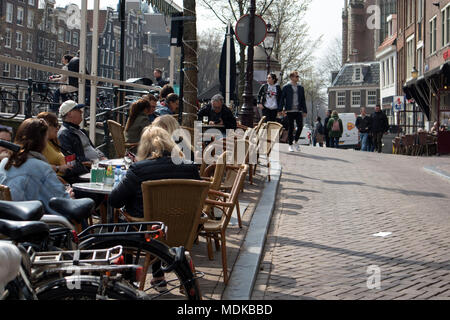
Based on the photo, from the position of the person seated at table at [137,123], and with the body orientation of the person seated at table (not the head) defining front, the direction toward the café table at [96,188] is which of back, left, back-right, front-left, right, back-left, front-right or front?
right

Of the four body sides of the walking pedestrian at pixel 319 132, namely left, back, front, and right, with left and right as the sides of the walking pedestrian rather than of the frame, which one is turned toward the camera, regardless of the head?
back

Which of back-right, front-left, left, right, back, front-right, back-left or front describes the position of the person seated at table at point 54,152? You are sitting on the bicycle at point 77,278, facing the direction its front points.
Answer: right

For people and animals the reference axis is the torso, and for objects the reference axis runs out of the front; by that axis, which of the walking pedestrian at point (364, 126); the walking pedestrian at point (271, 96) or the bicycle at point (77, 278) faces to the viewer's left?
the bicycle

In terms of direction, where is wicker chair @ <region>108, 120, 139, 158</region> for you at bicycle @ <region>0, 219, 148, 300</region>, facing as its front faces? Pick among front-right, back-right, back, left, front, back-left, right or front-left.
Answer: right

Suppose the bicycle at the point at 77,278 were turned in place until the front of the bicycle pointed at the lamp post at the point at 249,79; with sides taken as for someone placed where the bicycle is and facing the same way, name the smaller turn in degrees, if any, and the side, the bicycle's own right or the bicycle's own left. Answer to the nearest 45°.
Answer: approximately 90° to the bicycle's own right

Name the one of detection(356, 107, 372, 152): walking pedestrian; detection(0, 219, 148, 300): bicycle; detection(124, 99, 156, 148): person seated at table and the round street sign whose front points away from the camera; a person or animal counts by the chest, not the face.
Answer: the round street sign

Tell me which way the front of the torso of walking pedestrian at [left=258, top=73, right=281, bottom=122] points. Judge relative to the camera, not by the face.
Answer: toward the camera

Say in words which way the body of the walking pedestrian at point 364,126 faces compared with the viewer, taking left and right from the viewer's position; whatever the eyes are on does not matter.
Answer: facing the viewer

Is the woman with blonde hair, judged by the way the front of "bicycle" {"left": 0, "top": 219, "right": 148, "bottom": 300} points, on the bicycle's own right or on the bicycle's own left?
on the bicycle's own right

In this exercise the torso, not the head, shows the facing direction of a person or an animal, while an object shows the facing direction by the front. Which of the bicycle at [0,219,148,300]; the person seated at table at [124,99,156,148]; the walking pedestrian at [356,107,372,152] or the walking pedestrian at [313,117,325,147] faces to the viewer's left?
the bicycle
